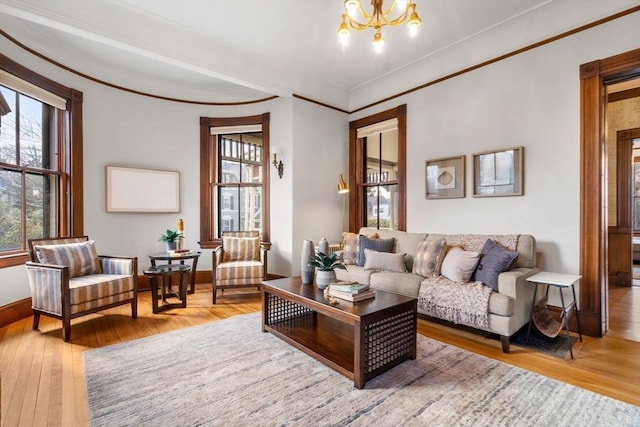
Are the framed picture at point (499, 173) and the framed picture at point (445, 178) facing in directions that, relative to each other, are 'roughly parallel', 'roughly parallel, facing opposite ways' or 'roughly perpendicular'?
roughly parallel

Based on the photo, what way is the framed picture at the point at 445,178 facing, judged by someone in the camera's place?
facing the viewer and to the left of the viewer

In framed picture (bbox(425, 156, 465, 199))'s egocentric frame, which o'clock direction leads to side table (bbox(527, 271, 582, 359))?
The side table is roughly at 9 o'clock from the framed picture.

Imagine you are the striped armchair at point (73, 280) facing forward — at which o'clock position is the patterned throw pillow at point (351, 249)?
The patterned throw pillow is roughly at 11 o'clock from the striped armchair.

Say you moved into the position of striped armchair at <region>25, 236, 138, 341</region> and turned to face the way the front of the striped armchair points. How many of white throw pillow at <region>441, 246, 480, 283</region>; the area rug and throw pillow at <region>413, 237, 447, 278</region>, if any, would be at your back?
0

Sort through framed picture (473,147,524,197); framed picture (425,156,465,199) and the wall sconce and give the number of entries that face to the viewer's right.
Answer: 0

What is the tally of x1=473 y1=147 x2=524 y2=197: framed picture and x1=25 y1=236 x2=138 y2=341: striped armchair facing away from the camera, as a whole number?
0

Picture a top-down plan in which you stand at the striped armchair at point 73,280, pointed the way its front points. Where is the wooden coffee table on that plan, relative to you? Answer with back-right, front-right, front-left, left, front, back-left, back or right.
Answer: front

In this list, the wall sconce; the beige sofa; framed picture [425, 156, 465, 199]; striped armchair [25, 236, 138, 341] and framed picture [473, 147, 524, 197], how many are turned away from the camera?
0

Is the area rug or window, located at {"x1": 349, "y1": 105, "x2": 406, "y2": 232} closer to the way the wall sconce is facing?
the area rug

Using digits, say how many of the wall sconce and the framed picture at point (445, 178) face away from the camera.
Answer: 0

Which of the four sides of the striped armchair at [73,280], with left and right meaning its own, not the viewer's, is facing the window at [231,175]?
left

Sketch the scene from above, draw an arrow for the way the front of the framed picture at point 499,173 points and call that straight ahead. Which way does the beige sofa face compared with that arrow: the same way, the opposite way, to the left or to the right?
the same way

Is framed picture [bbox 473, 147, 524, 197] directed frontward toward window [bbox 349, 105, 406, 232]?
no

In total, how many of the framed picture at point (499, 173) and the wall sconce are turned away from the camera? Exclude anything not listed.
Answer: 0

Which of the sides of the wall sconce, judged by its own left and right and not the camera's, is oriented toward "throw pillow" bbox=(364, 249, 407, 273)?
left

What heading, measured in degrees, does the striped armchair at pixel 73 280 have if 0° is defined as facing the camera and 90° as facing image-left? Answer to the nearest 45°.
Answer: approximately 315°
